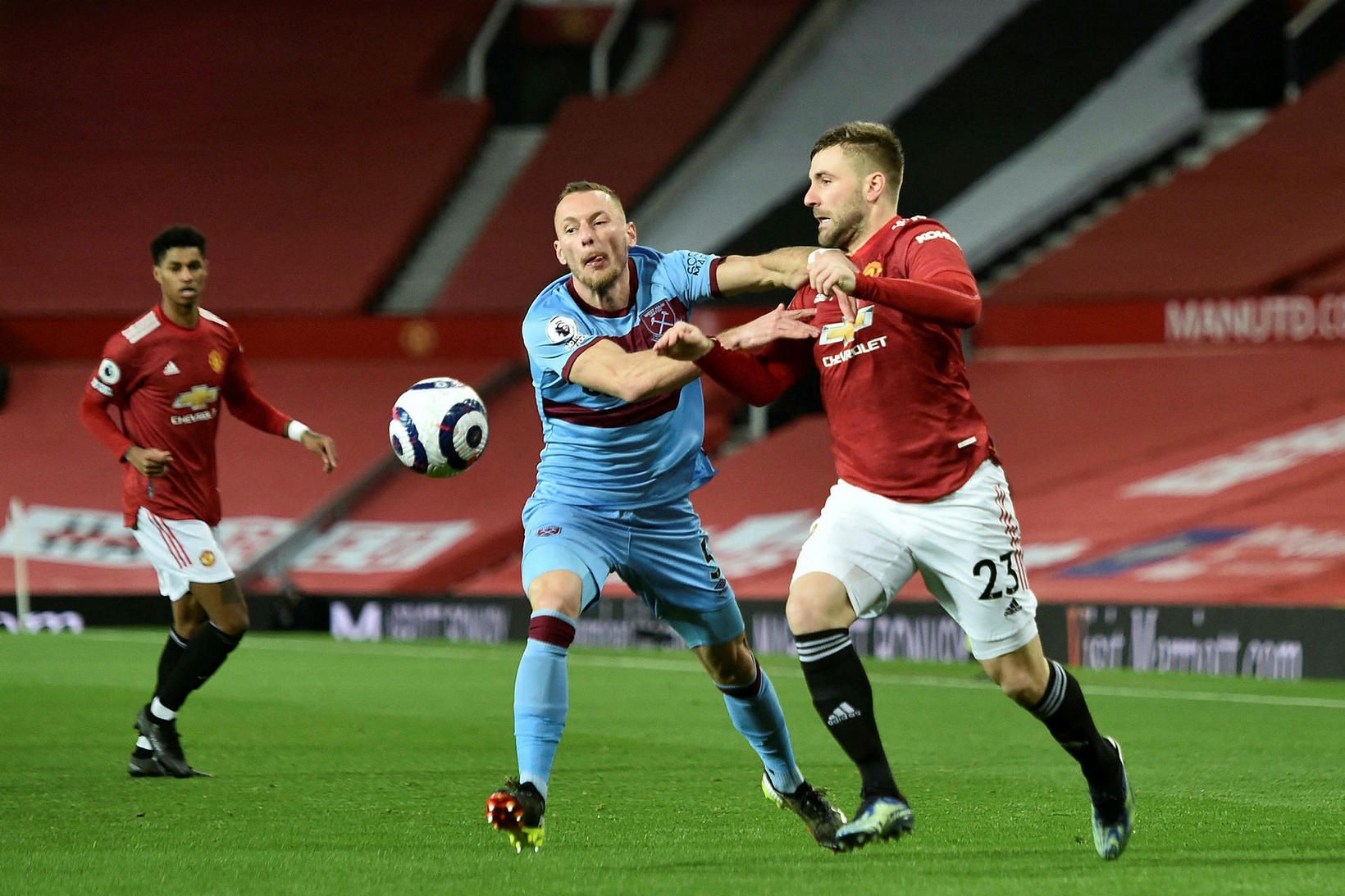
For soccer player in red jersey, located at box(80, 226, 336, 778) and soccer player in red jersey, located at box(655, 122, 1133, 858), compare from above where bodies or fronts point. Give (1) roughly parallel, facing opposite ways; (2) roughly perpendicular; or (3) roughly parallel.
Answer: roughly perpendicular

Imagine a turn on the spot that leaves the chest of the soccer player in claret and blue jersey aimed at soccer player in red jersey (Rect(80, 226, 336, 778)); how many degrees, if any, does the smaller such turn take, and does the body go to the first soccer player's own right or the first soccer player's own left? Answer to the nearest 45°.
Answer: approximately 135° to the first soccer player's own right

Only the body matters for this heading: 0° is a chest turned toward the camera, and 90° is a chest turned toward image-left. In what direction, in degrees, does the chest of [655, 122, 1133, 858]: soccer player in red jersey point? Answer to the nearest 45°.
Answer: approximately 45°

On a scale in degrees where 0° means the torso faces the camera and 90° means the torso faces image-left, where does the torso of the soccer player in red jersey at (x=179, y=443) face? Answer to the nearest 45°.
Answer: approximately 315°

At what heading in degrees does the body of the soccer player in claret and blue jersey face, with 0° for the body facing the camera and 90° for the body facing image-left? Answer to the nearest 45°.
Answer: approximately 0°

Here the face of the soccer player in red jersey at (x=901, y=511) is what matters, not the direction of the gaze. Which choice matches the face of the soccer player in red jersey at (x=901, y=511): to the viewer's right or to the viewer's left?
to the viewer's left

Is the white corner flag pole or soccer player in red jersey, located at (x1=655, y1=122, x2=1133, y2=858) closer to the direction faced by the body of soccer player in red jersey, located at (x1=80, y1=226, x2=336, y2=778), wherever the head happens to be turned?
the soccer player in red jersey
